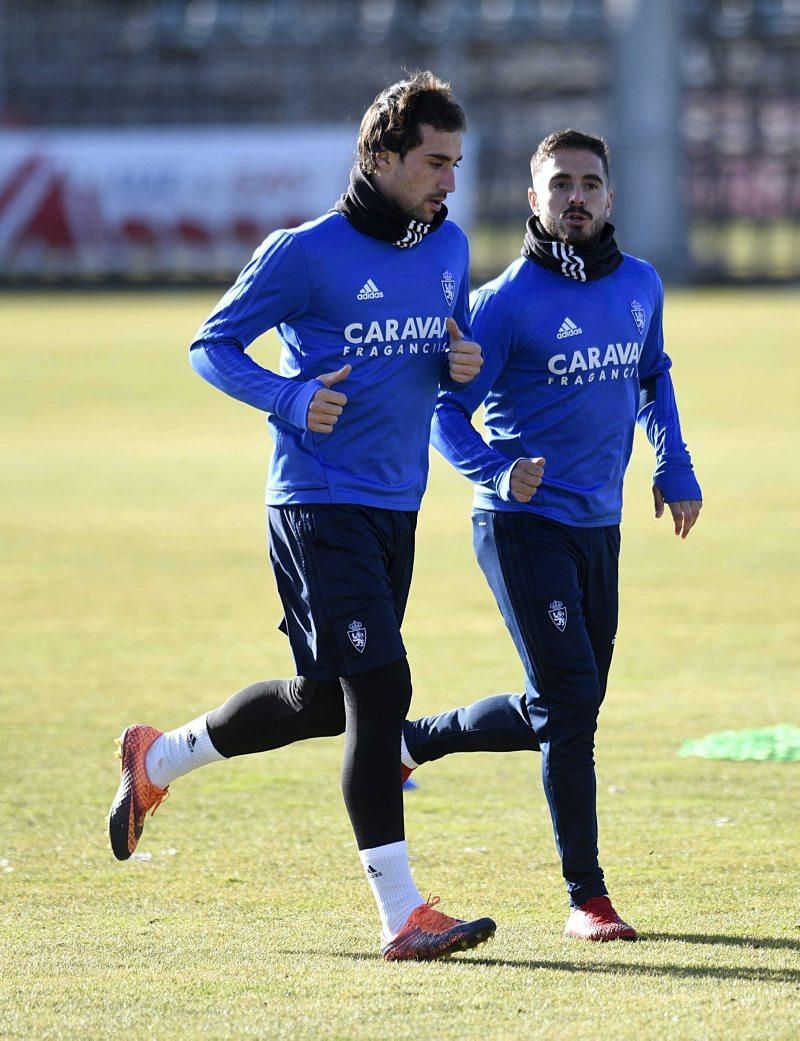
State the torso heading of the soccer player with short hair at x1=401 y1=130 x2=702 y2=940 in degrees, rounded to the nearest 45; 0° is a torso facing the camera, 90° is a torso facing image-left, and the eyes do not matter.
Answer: approximately 315°

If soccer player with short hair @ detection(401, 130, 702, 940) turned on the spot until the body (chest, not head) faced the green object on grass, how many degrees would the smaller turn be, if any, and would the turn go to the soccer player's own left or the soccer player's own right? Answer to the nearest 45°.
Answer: approximately 135° to the soccer player's own left

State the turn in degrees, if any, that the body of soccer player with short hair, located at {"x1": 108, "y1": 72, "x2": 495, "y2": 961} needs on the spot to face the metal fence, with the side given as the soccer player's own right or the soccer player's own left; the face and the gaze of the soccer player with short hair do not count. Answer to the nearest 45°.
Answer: approximately 135° to the soccer player's own left

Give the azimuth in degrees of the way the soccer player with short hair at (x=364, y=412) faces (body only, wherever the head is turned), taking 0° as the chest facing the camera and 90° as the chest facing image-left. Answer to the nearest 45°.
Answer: approximately 315°

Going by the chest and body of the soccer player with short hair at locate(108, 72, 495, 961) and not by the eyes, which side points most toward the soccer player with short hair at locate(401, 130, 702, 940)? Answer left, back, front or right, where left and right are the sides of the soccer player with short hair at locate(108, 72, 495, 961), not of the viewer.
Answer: left

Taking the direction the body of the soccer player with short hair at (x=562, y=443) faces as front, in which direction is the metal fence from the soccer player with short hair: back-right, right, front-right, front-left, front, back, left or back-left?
back-left

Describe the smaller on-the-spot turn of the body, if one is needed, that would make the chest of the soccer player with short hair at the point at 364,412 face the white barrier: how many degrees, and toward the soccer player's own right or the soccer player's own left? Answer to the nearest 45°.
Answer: approximately 135° to the soccer player's own left
